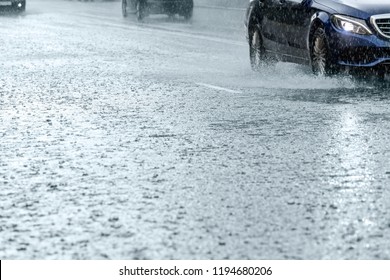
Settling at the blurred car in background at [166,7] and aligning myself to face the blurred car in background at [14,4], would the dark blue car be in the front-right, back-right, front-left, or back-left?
back-left

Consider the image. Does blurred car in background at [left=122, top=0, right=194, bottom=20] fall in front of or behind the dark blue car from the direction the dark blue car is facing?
behind

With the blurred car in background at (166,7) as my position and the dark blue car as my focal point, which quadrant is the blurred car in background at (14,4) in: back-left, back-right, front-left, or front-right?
back-right

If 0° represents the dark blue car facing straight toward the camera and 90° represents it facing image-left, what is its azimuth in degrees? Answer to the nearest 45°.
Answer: approximately 315°

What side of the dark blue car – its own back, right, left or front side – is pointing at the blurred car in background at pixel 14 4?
back
